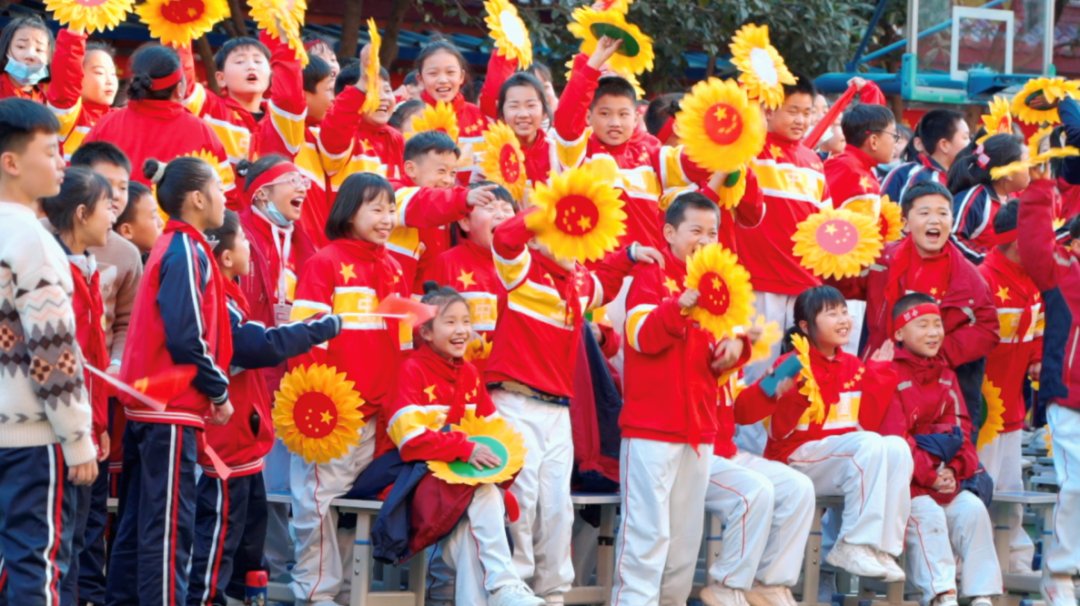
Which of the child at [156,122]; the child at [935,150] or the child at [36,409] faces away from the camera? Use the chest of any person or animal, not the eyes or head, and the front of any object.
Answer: the child at [156,122]

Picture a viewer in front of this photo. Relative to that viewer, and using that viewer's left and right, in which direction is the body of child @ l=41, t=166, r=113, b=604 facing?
facing to the right of the viewer

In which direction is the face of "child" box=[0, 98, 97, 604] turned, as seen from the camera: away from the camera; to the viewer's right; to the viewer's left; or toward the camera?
to the viewer's right

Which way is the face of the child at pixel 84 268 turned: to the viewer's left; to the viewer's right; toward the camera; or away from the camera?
to the viewer's right

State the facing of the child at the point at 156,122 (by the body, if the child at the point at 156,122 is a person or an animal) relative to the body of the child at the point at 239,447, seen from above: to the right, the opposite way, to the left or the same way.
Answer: to the left

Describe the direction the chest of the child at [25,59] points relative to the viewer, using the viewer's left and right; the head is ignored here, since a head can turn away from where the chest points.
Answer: facing the viewer

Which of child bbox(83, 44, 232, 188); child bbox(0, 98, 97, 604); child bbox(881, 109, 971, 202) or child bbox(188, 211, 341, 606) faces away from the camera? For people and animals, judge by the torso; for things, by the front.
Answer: child bbox(83, 44, 232, 188)

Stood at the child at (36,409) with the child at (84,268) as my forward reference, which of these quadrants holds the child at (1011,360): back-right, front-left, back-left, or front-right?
front-right

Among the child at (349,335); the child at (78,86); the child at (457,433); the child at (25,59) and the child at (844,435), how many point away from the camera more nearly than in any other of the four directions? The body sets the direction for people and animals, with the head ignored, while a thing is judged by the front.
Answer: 0

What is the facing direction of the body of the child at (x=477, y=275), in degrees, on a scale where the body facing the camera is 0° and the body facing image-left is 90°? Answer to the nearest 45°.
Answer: approximately 315°

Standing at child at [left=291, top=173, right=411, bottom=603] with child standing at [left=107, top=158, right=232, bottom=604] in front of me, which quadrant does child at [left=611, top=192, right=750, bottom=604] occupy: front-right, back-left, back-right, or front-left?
back-left

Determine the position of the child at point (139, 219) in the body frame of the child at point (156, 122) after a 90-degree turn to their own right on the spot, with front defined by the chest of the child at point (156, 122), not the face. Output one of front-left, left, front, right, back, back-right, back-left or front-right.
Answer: right

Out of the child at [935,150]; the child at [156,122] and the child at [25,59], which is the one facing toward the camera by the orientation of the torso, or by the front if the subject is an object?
the child at [25,59]

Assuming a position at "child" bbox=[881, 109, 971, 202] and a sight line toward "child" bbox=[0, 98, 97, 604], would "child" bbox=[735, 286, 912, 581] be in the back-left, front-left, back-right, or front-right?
front-left

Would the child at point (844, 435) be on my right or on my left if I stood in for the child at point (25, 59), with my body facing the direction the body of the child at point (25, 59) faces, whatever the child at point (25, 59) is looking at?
on my left

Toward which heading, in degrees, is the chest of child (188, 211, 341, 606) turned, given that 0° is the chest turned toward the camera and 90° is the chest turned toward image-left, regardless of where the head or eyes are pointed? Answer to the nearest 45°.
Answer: approximately 270°

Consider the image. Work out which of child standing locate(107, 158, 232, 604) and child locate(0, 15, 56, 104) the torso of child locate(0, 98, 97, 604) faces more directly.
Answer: the child standing
